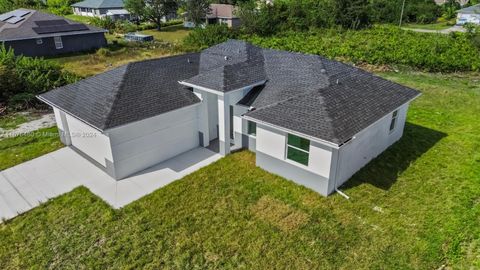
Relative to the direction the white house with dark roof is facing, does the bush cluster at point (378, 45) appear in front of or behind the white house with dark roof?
behind

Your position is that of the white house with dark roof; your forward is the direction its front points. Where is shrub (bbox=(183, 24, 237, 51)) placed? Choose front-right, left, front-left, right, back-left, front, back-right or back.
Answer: back-right

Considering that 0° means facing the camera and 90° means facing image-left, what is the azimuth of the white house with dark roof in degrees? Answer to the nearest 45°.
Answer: approximately 45°
